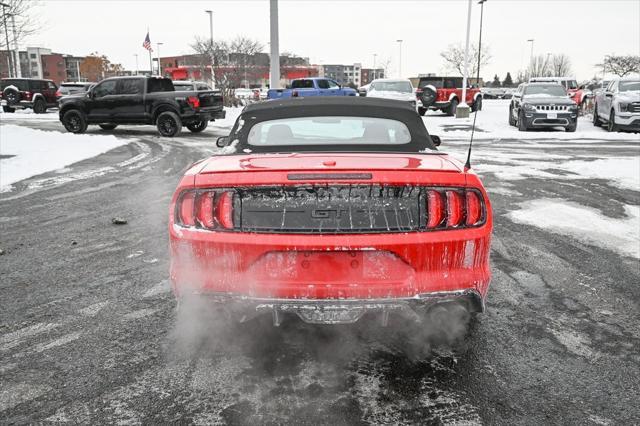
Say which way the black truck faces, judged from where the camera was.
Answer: facing away from the viewer and to the left of the viewer

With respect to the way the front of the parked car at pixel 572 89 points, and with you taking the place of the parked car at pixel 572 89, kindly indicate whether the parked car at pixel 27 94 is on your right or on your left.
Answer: on your right

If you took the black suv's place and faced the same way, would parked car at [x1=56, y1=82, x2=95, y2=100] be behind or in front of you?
behind

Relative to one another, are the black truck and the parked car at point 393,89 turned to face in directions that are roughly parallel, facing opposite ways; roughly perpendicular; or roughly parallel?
roughly perpendicular

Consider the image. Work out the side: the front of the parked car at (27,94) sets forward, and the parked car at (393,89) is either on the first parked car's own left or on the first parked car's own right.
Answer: on the first parked car's own right

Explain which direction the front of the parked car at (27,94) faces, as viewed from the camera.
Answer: facing away from the viewer and to the right of the viewer

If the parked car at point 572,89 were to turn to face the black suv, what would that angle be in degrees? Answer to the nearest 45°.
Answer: approximately 45° to its right

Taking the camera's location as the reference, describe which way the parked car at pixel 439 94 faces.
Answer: facing away from the viewer and to the right of the viewer

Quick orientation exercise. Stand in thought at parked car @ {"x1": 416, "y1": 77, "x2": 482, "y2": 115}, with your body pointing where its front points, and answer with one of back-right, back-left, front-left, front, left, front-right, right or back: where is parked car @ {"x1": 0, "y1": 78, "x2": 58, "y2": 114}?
back-left

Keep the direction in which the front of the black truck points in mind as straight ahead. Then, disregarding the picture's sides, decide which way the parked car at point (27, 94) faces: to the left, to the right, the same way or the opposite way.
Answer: to the right
